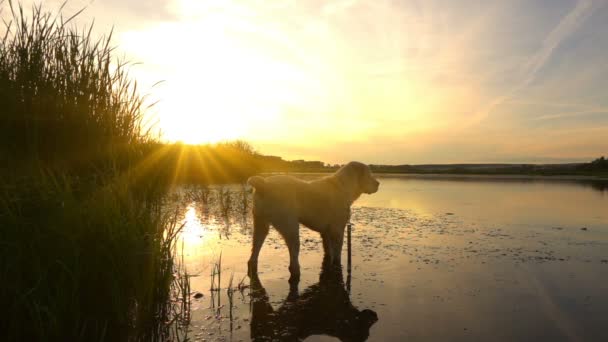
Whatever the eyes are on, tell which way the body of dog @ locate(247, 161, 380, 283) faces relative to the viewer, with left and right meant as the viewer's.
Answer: facing away from the viewer and to the right of the viewer
